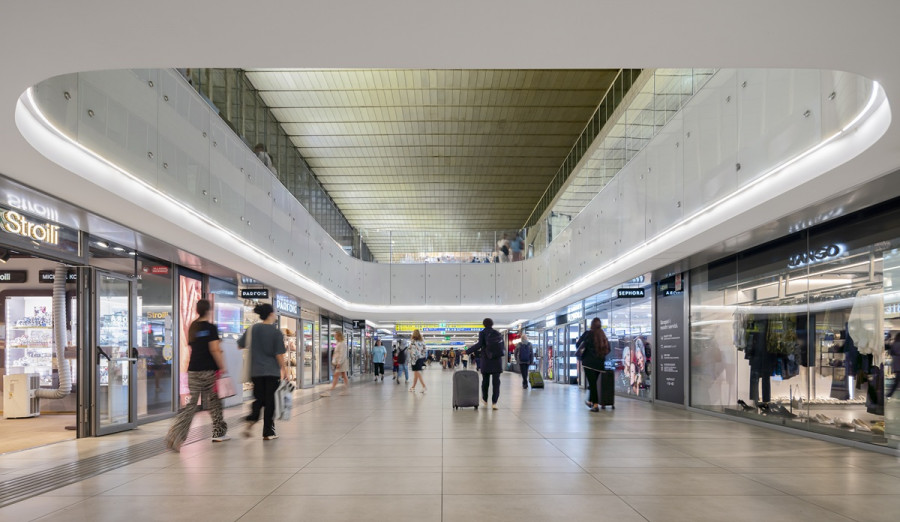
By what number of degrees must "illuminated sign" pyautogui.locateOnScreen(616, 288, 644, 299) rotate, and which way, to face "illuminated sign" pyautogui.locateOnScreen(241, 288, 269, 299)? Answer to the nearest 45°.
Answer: approximately 90° to its right

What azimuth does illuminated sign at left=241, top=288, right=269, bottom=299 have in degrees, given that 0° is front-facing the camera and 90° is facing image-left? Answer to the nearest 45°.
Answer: approximately 0°

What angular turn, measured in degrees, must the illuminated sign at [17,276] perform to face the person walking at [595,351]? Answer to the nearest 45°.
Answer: approximately 45° to its left

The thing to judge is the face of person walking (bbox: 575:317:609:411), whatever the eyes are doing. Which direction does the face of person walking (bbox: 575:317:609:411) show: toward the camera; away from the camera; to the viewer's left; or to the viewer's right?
away from the camera

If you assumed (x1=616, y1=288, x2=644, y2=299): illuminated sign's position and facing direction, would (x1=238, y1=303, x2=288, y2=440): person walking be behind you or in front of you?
in front
